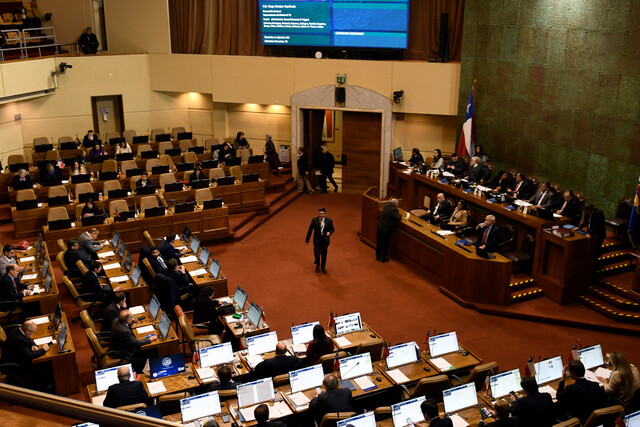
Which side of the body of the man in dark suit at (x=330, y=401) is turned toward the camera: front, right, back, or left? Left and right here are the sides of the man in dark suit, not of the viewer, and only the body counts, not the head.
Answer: back

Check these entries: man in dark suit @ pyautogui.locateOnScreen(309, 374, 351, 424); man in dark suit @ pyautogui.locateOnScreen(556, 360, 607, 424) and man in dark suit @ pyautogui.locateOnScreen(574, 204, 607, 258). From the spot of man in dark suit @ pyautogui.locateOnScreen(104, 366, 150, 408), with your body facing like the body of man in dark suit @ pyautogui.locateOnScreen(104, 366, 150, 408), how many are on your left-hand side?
0

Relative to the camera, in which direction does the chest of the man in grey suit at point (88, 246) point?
to the viewer's right

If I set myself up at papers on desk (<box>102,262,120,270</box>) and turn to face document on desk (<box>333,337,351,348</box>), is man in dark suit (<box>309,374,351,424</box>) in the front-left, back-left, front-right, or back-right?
front-right

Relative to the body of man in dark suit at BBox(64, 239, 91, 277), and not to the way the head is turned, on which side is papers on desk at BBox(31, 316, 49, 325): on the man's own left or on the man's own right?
on the man's own right

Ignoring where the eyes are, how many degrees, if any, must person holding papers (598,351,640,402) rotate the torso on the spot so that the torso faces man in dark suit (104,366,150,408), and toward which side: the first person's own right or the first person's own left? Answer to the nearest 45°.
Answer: approximately 90° to the first person's own left

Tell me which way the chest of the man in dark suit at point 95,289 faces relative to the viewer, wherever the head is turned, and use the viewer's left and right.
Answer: facing to the right of the viewer

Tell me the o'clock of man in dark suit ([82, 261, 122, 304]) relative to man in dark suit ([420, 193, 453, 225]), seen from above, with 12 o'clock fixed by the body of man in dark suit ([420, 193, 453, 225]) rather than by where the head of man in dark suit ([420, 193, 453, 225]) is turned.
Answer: man in dark suit ([82, 261, 122, 304]) is roughly at 12 o'clock from man in dark suit ([420, 193, 453, 225]).

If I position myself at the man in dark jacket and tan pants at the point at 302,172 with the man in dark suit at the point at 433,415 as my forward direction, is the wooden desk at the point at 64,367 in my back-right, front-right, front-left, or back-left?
front-right

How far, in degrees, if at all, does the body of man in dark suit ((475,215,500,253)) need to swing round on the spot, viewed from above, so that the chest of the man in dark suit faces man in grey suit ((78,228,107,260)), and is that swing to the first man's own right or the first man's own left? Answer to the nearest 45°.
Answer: approximately 45° to the first man's own right

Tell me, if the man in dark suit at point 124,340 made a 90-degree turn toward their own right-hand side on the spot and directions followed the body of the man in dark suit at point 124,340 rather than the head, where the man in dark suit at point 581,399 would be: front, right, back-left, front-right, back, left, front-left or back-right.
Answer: front-left

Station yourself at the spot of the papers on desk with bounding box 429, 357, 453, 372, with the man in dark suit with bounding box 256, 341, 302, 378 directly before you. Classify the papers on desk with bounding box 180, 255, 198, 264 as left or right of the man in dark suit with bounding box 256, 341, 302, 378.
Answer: right

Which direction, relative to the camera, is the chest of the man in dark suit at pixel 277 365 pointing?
away from the camera

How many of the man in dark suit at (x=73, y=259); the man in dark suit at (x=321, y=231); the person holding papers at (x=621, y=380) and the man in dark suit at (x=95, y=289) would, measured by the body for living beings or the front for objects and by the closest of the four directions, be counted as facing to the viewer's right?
2

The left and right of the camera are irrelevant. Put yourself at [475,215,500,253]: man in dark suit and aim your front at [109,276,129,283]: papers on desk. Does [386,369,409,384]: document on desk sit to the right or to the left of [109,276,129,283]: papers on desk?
left

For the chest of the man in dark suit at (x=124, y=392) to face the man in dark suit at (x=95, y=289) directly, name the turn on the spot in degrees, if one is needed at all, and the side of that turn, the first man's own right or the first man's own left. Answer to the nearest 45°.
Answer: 0° — they already face them

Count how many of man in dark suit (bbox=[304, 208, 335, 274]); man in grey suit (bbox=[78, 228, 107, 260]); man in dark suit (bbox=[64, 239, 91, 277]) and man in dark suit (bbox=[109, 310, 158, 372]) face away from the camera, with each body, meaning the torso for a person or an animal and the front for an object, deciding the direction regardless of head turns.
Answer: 0

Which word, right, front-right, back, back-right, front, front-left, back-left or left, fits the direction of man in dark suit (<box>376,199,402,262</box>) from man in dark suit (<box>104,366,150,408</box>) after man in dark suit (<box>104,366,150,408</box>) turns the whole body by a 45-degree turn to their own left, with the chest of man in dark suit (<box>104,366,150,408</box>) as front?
right

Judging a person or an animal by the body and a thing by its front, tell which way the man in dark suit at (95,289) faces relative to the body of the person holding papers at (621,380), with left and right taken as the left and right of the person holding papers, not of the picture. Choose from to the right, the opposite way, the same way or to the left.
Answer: to the right

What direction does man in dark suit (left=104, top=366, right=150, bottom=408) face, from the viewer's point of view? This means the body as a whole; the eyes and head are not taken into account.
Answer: away from the camera

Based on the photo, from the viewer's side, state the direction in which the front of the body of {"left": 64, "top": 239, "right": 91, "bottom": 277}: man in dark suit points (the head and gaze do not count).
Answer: to the viewer's right
